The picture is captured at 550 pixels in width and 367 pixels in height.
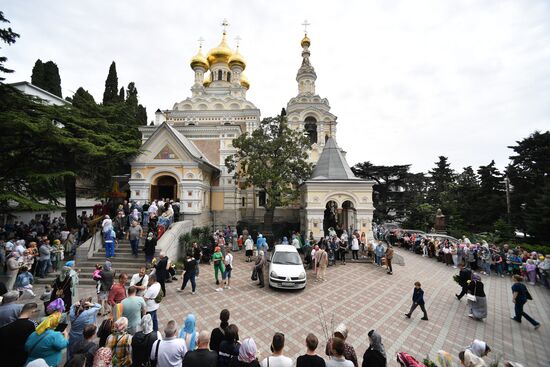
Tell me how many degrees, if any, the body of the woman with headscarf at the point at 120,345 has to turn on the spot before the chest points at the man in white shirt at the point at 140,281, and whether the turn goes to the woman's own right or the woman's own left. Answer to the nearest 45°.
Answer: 0° — they already face them

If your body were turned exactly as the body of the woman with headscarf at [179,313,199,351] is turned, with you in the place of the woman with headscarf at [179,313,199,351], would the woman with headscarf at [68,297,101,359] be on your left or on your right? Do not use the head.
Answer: on your left

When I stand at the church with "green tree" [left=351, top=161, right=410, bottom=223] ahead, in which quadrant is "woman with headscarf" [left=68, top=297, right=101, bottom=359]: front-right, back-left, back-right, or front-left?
back-right

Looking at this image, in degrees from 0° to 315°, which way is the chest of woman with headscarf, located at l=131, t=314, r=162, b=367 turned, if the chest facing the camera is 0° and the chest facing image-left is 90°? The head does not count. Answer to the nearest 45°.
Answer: approximately 180°

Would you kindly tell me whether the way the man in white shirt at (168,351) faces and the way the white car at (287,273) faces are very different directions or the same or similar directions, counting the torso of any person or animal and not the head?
very different directions

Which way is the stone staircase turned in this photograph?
toward the camera

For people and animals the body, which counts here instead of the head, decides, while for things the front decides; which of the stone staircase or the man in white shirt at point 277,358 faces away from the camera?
the man in white shirt

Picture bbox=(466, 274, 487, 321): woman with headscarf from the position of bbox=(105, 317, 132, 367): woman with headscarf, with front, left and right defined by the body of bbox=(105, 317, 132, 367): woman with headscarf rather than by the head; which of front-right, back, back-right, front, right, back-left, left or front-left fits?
right

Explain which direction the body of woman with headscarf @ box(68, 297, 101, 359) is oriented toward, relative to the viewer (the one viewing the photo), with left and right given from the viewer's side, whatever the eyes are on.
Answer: facing away from the viewer and to the right of the viewer

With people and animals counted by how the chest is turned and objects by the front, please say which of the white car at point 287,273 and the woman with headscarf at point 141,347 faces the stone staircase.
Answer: the woman with headscarf

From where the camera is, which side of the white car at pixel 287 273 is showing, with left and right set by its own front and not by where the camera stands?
front

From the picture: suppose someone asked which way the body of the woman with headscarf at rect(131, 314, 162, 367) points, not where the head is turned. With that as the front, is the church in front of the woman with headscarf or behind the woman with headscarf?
in front

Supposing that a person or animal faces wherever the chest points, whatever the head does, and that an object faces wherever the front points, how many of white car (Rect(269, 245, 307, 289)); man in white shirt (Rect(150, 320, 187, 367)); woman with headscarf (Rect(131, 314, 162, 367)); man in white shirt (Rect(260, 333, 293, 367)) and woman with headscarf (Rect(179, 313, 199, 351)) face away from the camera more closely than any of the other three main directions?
4

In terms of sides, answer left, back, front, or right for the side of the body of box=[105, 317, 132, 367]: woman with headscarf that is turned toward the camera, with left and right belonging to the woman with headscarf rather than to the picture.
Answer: back

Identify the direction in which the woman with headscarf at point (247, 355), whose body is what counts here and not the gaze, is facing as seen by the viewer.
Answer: away from the camera
